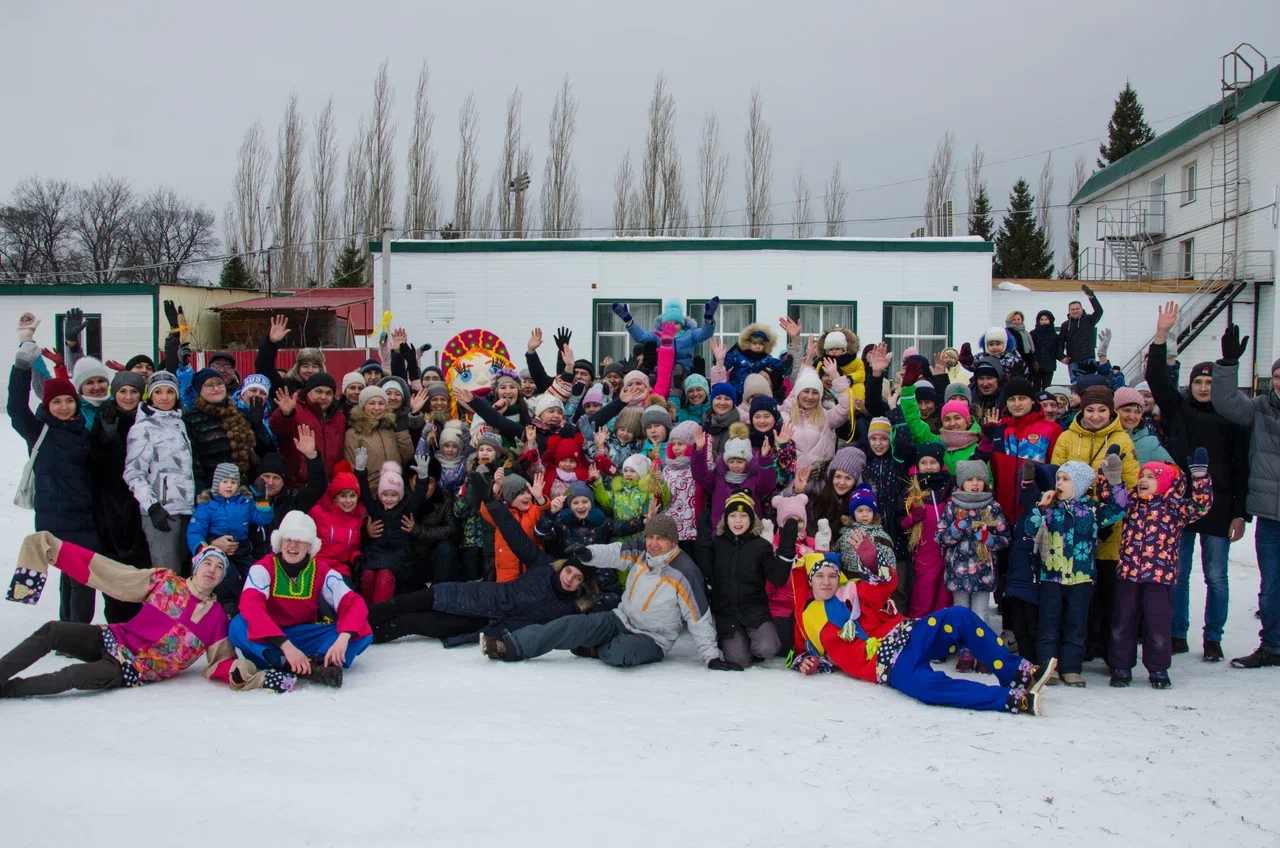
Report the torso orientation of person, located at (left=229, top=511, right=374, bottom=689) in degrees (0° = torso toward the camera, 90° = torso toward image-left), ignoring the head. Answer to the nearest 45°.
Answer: approximately 0°

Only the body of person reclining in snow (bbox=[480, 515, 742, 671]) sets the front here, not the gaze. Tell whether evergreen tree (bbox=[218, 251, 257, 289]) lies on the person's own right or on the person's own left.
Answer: on the person's own right

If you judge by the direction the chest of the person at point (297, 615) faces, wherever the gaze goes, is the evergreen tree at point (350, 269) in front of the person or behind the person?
behind

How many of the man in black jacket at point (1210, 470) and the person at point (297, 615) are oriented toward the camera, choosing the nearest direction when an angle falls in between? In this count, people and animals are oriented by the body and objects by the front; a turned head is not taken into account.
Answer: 2

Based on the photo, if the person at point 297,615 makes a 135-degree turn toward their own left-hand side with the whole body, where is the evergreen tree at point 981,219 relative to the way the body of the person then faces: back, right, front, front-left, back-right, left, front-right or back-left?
front

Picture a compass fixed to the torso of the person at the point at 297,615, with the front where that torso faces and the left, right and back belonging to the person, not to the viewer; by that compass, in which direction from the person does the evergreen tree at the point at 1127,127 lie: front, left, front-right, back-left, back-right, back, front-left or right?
back-left

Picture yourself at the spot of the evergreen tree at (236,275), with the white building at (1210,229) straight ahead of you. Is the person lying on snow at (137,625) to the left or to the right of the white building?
right

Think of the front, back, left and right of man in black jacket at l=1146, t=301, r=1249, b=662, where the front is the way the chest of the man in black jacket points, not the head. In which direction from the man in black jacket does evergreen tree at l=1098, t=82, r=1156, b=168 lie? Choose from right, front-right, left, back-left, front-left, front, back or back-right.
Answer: back

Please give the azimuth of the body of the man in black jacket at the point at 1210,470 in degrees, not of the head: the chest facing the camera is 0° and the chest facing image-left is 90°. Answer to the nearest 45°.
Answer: approximately 0°

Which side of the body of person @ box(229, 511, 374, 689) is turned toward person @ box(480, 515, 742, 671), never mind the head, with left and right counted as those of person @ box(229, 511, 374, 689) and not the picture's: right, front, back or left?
left
